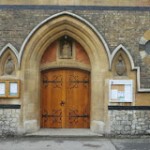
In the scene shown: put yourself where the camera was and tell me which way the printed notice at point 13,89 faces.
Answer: facing the viewer

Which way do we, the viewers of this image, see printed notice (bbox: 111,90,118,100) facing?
facing the viewer

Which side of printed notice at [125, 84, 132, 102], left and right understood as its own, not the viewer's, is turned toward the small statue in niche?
right

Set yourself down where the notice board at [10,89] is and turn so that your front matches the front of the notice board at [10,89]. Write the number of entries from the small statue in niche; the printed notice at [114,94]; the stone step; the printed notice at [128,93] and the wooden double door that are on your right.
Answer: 0

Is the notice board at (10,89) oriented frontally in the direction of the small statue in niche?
no

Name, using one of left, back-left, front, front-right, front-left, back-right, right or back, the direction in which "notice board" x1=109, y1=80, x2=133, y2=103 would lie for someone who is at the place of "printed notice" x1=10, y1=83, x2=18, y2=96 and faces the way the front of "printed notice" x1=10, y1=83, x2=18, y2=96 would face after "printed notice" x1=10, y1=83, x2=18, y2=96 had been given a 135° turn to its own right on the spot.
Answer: back-right

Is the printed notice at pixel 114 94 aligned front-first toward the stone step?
no

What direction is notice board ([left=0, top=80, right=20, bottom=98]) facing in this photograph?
toward the camera

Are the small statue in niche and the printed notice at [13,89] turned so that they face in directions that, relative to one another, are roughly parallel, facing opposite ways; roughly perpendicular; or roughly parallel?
roughly parallel

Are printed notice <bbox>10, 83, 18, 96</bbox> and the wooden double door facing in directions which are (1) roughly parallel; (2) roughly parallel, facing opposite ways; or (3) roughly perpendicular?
roughly parallel

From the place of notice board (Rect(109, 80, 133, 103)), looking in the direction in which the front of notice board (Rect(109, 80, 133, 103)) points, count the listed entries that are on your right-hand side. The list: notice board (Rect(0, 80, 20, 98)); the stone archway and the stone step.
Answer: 3

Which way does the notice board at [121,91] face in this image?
toward the camera

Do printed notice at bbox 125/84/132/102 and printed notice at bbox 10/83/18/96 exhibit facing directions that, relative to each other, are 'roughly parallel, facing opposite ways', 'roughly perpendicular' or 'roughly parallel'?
roughly parallel

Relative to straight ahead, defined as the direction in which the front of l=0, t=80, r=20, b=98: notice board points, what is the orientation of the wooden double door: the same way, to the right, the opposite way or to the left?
the same way

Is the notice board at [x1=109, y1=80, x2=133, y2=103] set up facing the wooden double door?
no

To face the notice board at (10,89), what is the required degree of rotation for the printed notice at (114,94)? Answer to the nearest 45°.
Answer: approximately 90° to its right
